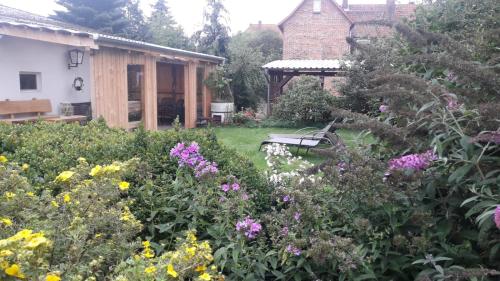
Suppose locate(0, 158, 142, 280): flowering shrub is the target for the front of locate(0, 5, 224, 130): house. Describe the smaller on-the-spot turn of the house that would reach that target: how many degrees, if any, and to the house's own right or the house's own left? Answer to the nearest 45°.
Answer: approximately 45° to the house's own right

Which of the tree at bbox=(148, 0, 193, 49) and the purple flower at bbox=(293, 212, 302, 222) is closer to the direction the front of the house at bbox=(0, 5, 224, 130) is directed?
the purple flower

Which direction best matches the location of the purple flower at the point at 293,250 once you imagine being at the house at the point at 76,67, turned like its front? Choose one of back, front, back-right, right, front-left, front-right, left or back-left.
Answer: front-right

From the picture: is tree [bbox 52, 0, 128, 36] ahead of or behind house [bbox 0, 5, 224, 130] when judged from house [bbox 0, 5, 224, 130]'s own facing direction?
behind

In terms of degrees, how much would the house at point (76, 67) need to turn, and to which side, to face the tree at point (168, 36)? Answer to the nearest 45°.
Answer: approximately 135° to its left

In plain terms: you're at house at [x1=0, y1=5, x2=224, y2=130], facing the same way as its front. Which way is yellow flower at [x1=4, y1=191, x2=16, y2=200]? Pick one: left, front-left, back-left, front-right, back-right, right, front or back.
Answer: front-right

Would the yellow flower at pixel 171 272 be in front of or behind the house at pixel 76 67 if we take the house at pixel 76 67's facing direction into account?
in front

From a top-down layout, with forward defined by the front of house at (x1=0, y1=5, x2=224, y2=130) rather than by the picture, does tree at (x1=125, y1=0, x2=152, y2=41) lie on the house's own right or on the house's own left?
on the house's own left

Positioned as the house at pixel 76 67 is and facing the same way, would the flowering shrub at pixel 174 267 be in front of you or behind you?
in front

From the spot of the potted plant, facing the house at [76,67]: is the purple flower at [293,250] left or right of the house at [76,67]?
left

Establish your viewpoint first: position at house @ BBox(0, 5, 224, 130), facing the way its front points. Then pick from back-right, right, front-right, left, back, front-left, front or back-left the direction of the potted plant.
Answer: left

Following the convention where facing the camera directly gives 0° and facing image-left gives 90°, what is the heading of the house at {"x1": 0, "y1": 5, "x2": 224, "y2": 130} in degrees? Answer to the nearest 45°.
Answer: approximately 315°

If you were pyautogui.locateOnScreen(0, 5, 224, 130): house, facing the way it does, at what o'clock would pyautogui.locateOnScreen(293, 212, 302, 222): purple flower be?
The purple flower is roughly at 1 o'clock from the house.

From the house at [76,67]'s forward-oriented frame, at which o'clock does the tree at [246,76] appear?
The tree is roughly at 9 o'clock from the house.

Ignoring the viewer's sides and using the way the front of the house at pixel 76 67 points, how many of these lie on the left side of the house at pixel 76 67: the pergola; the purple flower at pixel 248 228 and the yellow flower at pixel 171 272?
1

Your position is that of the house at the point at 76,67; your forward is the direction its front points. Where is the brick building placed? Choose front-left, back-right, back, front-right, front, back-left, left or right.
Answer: left

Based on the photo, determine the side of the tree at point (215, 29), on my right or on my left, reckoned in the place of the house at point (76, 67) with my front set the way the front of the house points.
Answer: on my left
